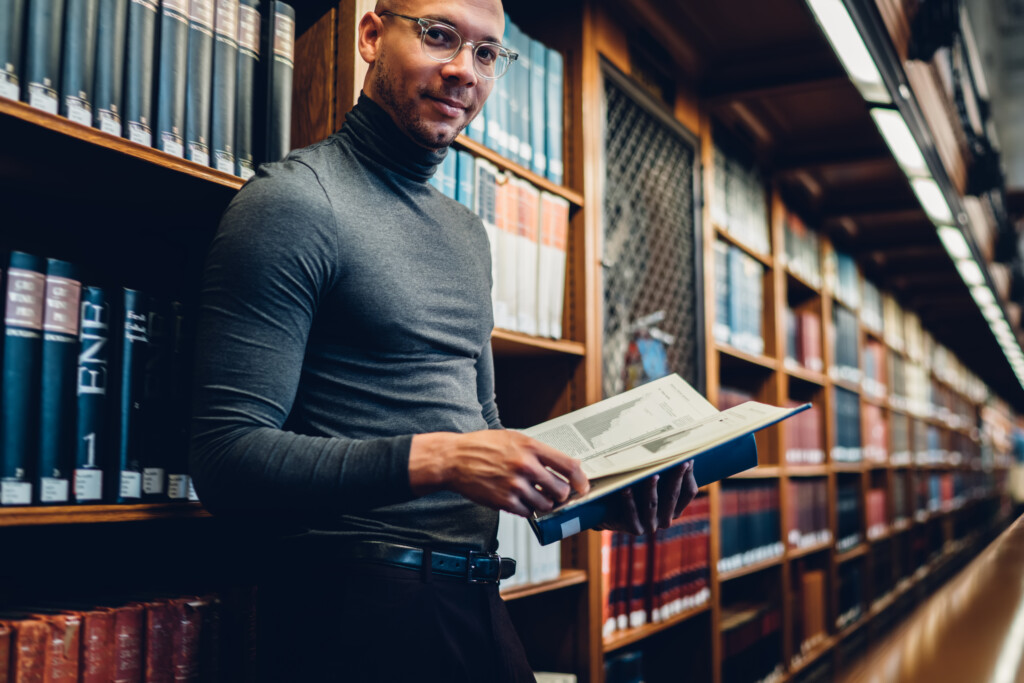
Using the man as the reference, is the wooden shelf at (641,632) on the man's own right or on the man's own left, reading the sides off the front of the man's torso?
on the man's own left

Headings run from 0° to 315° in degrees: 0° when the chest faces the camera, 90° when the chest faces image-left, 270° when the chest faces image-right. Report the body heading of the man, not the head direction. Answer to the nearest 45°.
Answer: approximately 315°

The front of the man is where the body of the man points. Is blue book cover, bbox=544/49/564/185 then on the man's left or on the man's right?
on the man's left
